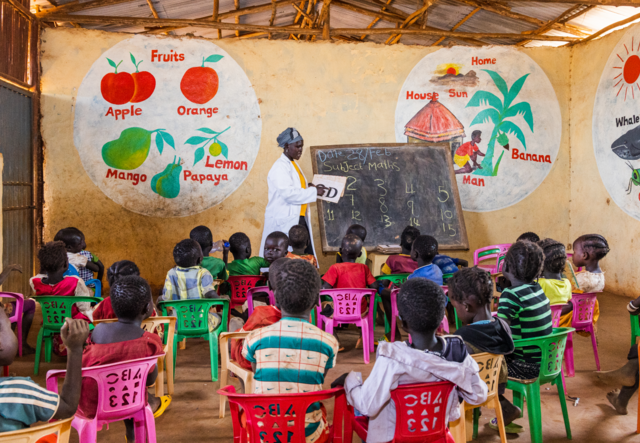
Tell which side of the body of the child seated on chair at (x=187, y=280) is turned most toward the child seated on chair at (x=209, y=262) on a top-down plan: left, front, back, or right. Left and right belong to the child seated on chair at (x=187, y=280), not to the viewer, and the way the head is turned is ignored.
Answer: front

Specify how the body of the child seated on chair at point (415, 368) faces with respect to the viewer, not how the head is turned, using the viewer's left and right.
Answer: facing away from the viewer

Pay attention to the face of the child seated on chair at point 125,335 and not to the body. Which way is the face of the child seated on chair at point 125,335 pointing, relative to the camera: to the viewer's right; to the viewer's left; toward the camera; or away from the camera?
away from the camera

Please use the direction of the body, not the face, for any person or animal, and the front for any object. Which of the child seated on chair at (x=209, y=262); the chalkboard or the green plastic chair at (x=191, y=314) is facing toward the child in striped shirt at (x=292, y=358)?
the chalkboard

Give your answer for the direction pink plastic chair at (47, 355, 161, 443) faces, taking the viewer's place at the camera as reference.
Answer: facing away from the viewer and to the left of the viewer

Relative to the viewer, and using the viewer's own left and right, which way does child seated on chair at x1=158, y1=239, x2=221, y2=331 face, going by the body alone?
facing away from the viewer

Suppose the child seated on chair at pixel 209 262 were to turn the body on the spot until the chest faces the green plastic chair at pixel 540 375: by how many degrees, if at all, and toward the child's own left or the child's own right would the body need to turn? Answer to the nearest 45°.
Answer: approximately 90° to the child's own right

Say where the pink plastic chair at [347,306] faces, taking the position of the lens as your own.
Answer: facing away from the viewer

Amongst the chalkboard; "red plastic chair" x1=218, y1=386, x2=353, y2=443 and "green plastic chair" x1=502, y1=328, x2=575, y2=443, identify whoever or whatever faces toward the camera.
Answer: the chalkboard

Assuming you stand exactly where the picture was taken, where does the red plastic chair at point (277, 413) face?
facing away from the viewer

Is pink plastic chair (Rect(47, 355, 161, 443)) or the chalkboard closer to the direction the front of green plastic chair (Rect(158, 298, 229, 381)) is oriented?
the chalkboard

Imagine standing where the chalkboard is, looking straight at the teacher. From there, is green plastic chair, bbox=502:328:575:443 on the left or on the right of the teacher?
left

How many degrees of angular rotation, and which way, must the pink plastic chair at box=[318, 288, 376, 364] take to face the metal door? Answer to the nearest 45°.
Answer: approximately 45° to its left

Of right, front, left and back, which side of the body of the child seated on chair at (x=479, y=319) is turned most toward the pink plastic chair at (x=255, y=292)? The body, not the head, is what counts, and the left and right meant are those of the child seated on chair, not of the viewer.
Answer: front

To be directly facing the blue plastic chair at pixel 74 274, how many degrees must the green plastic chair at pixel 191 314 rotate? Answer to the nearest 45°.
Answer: approximately 45° to its left

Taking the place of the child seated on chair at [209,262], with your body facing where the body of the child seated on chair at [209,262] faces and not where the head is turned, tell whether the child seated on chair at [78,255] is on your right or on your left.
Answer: on your left
